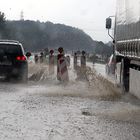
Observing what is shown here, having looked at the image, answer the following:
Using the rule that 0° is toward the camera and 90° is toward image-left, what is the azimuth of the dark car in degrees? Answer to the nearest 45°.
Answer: approximately 180°

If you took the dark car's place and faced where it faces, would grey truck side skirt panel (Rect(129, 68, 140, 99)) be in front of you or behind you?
behind

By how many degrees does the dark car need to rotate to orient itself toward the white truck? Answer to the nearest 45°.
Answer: approximately 135° to its right

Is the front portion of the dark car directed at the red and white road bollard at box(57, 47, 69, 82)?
no

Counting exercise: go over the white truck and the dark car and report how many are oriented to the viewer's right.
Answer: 0
